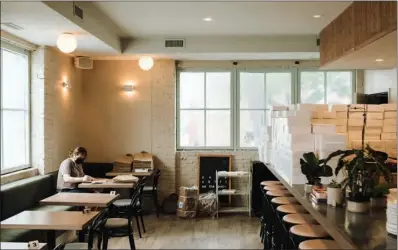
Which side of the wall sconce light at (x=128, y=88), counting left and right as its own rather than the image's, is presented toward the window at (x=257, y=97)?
left

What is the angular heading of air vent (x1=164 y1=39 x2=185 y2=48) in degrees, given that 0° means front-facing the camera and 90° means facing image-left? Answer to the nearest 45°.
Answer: approximately 0°

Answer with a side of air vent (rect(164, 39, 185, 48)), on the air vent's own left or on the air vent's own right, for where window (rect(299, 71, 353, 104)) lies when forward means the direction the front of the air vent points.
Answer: on the air vent's own left

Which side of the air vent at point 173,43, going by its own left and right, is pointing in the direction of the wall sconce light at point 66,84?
right

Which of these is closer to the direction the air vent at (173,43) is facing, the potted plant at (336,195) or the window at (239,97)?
the potted plant

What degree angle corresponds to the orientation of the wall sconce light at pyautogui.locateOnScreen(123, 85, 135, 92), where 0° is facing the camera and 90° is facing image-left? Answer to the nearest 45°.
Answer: approximately 0°

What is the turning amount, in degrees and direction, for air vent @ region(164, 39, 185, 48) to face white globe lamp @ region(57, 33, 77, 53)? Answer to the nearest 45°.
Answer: approximately 45° to its right
